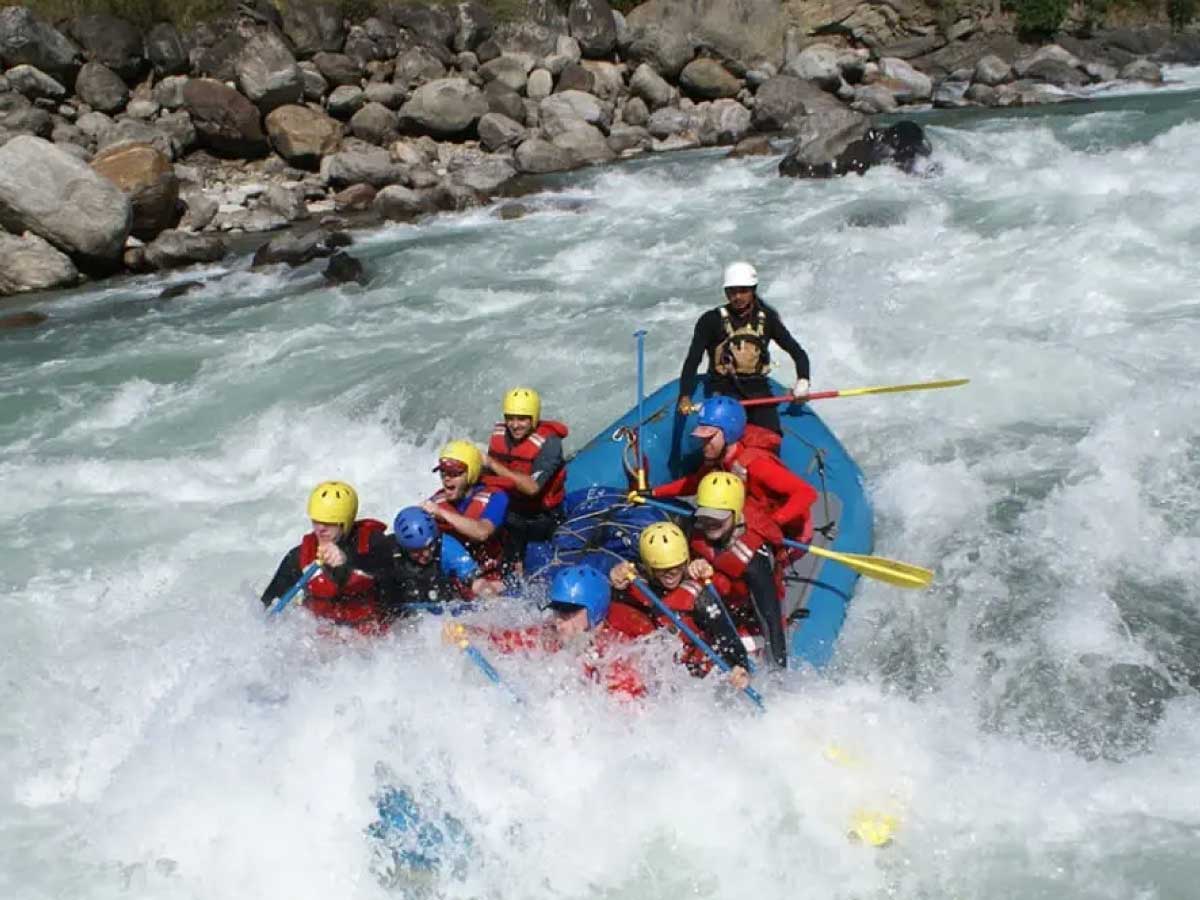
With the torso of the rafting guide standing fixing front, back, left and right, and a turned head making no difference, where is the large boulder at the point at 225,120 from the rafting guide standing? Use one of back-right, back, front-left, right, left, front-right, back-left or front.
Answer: back-right

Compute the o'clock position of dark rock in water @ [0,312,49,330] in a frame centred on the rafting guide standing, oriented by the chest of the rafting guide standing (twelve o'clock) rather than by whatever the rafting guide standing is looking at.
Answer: The dark rock in water is roughly at 4 o'clock from the rafting guide standing.

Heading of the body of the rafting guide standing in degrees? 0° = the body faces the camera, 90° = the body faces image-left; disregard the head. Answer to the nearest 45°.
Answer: approximately 0°

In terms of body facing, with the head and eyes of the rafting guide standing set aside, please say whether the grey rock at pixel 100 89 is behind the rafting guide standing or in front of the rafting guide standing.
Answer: behind

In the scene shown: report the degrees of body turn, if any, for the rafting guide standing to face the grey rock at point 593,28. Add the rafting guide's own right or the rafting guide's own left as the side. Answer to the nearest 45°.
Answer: approximately 180°

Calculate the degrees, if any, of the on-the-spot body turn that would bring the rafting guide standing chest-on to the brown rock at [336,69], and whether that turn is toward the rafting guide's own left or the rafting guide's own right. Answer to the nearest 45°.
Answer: approximately 135° to the rafting guide's own right

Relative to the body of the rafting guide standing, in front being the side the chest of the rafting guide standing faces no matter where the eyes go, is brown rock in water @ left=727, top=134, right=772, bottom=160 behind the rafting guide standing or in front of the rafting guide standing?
behind

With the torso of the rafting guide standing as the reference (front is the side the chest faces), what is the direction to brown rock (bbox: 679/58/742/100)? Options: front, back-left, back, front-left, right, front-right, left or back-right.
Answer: back

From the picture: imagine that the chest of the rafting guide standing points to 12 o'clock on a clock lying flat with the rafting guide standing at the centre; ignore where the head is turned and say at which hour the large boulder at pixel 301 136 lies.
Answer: The large boulder is roughly at 5 o'clock from the rafting guide standing.

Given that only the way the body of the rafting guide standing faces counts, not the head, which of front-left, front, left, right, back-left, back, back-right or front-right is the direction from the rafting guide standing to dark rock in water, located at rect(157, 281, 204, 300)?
back-right

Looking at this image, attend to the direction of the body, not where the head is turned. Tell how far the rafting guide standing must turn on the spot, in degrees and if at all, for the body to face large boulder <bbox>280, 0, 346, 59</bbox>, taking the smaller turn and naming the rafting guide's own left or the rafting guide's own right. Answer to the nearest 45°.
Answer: approximately 135° to the rafting guide's own right

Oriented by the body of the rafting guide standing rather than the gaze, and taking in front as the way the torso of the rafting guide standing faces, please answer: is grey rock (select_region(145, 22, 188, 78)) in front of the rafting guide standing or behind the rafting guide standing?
behind

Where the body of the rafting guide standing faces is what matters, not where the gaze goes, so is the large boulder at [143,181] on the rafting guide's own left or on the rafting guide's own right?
on the rafting guide's own right

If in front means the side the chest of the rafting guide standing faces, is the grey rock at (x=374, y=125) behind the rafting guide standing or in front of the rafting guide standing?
behind

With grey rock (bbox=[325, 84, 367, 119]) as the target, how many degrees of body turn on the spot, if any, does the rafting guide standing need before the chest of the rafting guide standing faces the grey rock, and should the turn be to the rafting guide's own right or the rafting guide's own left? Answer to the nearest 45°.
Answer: approximately 135° to the rafting guide's own right
